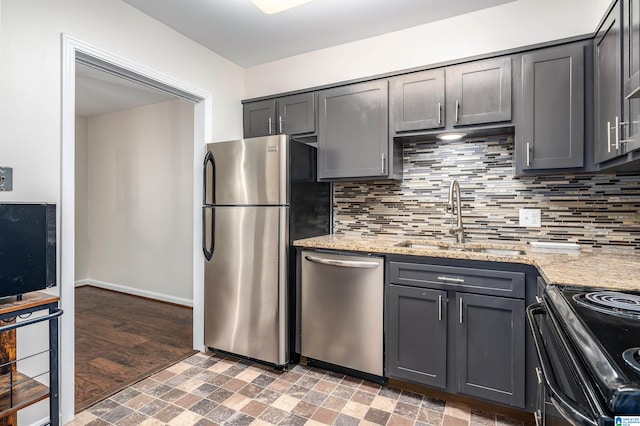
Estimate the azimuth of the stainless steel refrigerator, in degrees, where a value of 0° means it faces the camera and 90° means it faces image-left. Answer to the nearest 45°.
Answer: approximately 45°

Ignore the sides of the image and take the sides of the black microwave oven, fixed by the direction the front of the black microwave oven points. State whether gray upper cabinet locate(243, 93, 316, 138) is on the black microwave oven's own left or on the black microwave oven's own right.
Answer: on the black microwave oven's own left

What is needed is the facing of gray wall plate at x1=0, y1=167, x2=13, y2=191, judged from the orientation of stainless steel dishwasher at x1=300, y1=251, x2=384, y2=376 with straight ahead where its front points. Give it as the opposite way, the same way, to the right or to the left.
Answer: to the left

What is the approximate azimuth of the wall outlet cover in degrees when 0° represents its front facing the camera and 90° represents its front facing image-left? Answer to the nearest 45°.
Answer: approximately 0°

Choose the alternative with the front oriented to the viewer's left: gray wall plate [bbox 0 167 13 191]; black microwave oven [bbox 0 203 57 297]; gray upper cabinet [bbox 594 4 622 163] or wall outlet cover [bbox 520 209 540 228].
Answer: the gray upper cabinet
